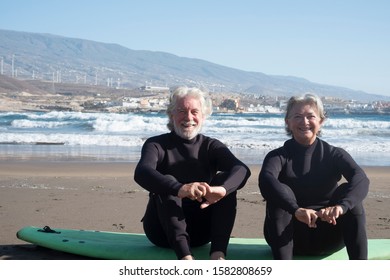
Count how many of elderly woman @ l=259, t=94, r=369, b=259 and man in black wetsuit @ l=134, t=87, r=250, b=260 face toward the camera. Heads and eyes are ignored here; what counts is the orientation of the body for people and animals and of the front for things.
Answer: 2

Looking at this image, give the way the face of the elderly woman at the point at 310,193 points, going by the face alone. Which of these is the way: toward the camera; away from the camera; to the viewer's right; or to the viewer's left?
toward the camera

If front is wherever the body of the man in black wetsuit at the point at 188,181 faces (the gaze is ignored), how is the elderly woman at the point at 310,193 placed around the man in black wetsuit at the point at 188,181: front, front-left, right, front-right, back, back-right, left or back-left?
left

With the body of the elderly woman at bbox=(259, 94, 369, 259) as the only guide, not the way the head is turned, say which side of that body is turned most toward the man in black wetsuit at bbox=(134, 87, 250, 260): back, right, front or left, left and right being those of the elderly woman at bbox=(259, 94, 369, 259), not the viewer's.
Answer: right

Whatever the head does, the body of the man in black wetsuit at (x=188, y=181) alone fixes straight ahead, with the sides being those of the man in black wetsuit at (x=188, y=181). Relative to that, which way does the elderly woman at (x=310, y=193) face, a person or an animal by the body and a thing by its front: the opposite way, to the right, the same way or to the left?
the same way

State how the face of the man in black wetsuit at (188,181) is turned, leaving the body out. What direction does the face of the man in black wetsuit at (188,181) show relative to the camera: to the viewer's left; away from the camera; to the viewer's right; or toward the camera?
toward the camera

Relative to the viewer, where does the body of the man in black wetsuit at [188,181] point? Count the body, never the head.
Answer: toward the camera
